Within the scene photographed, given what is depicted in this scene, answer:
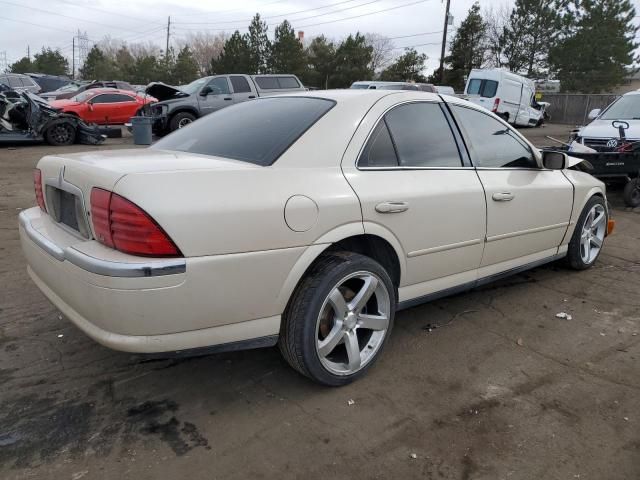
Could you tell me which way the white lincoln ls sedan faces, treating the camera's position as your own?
facing away from the viewer and to the right of the viewer

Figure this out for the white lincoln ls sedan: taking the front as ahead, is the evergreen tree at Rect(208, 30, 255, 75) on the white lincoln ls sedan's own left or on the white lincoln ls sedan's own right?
on the white lincoln ls sedan's own left

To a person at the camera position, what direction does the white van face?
facing away from the viewer and to the right of the viewer
